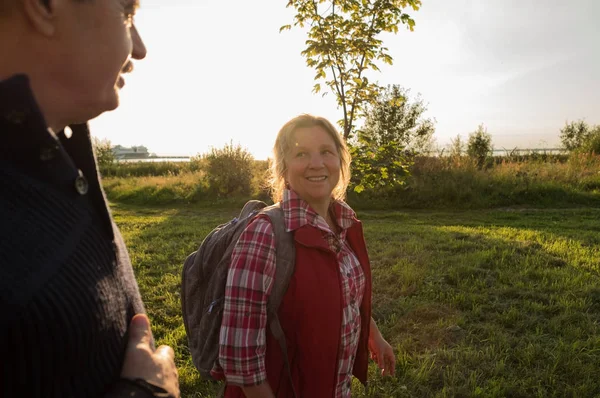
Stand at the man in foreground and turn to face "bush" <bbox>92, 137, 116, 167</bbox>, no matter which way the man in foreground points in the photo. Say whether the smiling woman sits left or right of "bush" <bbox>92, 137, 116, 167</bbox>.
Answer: right

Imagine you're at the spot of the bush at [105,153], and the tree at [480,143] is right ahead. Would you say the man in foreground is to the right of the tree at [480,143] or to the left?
right

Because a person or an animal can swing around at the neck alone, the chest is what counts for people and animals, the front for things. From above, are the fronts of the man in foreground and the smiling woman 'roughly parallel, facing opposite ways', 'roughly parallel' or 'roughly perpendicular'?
roughly perpendicular

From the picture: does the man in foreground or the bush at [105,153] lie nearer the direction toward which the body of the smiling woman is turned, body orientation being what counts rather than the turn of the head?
the man in foreground

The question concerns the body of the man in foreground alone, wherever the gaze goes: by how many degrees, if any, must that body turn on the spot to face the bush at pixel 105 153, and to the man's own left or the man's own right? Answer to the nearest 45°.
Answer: approximately 90° to the man's own left

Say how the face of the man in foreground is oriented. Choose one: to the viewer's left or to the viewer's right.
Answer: to the viewer's right

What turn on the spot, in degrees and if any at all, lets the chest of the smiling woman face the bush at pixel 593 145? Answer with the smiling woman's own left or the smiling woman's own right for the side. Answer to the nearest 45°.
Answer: approximately 90° to the smiling woman's own left

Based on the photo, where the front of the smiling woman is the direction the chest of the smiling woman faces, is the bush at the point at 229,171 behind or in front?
behind

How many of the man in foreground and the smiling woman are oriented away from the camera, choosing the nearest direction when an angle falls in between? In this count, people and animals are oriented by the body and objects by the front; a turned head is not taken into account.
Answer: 0

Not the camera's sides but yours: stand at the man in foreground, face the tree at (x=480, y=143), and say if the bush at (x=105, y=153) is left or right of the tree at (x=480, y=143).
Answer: left

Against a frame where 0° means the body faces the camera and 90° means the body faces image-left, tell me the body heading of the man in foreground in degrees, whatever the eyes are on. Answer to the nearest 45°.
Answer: approximately 270°

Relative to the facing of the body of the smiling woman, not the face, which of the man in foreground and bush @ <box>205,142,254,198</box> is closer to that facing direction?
the man in foreground

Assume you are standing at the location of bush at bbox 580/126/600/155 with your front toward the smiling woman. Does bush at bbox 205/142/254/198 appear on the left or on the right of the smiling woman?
right
